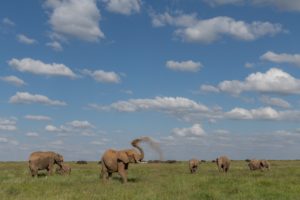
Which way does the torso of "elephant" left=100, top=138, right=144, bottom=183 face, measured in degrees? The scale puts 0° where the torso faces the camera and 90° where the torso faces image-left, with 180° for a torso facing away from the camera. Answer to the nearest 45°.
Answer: approximately 270°

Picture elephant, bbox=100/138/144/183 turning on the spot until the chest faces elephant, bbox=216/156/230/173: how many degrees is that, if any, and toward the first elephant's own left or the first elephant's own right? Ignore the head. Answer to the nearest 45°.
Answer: approximately 45° to the first elephant's own left

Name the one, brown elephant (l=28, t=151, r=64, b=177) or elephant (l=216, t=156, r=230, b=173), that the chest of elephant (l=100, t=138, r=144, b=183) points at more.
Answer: the elephant
